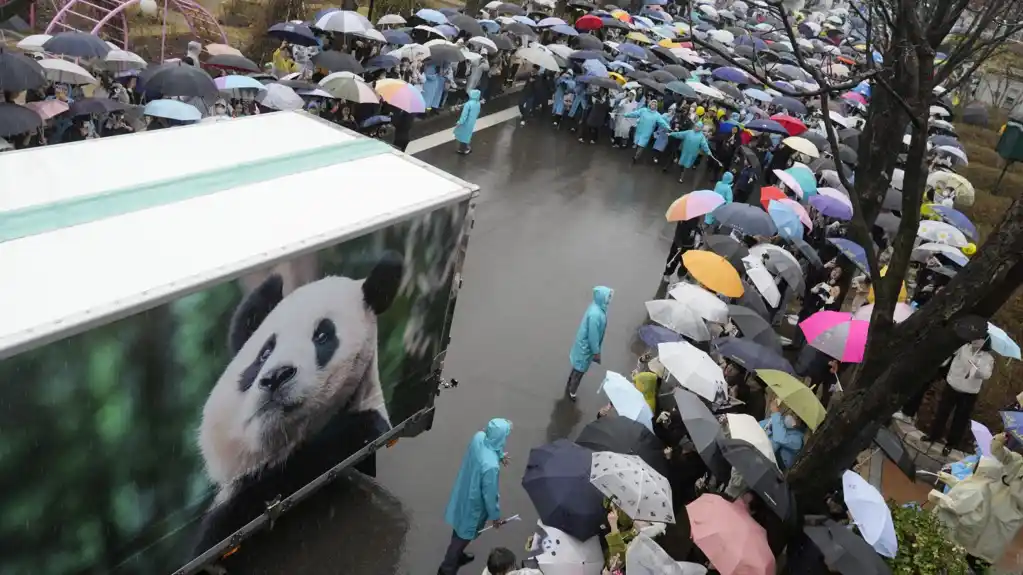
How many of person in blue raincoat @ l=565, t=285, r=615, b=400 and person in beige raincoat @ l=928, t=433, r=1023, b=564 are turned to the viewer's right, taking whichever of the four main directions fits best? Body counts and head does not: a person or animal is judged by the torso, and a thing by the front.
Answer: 1

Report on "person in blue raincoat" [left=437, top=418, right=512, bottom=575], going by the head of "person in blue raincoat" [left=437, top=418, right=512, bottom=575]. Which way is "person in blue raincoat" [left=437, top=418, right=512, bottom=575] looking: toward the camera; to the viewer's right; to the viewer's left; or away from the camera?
to the viewer's right

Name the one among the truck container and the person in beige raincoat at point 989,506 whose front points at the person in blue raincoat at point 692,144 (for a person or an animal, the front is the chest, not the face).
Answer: the person in beige raincoat

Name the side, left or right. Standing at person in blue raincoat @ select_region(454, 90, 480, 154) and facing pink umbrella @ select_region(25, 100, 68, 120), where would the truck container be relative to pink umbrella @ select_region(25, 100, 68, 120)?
left

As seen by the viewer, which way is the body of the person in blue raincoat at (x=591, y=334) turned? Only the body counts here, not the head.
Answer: to the viewer's right

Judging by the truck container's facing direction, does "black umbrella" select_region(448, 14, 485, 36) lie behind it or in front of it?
behind

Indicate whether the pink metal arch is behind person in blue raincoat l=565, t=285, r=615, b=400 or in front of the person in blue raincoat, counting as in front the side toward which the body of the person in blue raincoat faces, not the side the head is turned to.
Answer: behind

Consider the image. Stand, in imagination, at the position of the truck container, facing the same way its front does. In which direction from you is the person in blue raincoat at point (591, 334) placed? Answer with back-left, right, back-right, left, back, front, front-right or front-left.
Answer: back

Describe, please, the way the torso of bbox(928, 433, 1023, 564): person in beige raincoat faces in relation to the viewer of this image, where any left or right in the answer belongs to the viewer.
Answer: facing away from the viewer and to the left of the viewer

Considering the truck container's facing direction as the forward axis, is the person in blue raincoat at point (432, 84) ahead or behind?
behind

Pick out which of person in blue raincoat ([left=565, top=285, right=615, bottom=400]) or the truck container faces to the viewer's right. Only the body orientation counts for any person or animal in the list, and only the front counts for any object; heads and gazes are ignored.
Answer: the person in blue raincoat

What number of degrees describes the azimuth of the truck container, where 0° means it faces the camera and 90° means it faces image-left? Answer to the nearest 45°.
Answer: approximately 45°
